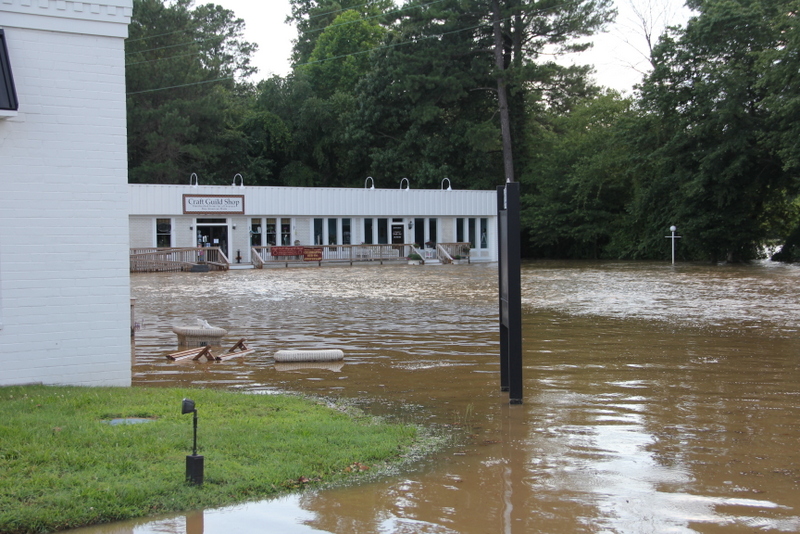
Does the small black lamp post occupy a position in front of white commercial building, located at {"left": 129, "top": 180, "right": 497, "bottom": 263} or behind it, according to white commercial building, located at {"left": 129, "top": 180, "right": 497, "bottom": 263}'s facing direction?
in front

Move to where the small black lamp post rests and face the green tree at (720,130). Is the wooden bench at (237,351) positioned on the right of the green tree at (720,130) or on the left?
left

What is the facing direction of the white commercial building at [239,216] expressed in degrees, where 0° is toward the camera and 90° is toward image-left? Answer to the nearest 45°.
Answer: approximately 0°

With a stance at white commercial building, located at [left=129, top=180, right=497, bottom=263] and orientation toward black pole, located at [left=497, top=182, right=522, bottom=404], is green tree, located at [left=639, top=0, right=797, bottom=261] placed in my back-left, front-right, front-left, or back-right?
front-left

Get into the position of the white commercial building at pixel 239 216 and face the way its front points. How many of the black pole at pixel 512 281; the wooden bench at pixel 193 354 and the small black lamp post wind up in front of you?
3

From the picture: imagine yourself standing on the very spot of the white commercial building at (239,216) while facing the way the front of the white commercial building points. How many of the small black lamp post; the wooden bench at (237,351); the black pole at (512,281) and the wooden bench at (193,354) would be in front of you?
4

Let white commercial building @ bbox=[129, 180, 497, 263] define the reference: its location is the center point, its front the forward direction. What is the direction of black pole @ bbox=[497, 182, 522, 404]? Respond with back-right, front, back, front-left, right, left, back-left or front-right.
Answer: front

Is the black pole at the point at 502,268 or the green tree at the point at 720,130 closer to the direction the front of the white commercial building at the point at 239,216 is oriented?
the black pole

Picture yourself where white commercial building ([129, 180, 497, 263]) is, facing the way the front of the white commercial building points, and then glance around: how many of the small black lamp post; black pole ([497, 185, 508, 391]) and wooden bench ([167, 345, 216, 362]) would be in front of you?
3

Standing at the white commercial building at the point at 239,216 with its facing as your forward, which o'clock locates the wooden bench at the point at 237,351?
The wooden bench is roughly at 12 o'clock from the white commercial building.

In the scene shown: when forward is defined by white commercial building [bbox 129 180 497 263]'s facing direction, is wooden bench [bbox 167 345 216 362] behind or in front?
in front

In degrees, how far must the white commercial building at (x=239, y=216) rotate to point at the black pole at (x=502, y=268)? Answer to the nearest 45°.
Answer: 0° — it already faces it

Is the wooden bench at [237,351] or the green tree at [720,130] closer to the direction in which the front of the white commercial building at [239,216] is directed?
the wooden bench
